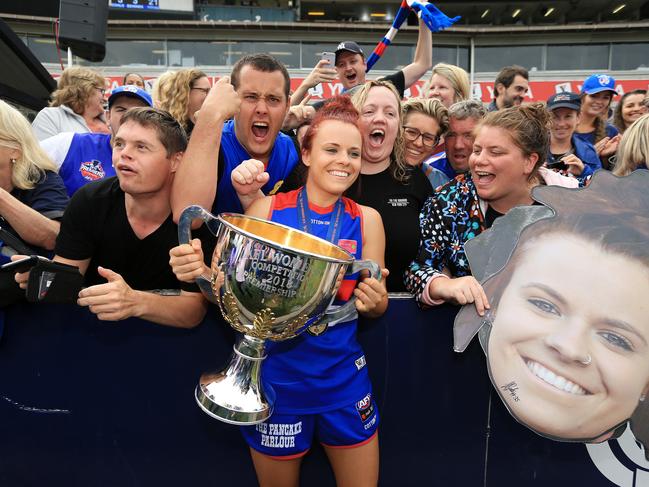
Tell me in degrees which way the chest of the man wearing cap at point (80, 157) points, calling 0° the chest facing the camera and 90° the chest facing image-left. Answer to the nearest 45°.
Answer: approximately 0°

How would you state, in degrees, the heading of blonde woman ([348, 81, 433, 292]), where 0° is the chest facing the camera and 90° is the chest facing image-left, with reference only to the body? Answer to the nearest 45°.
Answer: approximately 0°

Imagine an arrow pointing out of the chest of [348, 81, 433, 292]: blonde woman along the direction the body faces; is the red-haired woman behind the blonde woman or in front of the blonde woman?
in front

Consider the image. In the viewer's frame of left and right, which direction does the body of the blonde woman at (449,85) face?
facing the viewer and to the left of the viewer

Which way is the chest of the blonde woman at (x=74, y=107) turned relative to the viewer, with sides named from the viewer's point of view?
facing to the right of the viewer

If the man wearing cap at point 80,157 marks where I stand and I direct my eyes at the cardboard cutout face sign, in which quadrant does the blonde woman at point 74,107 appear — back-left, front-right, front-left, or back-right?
back-left
